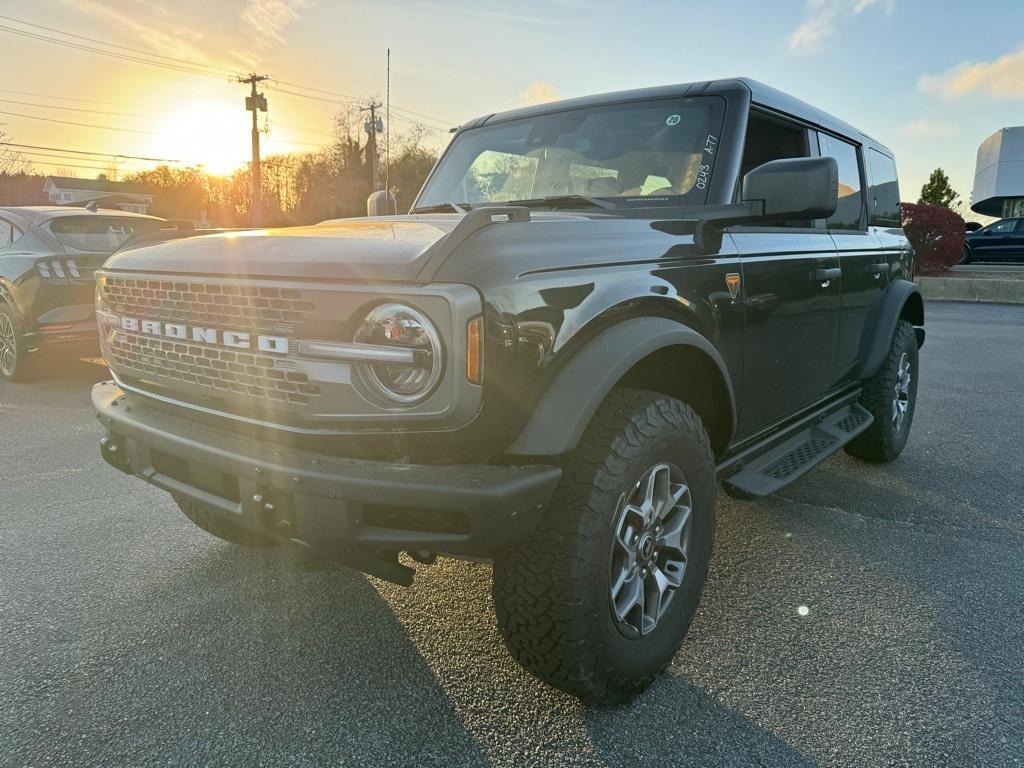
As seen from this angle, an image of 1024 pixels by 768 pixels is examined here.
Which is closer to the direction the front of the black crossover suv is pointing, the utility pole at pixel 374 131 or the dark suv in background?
the utility pole

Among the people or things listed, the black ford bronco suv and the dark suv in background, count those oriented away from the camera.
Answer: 0

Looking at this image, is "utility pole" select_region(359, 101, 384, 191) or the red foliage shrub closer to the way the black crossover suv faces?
the utility pole

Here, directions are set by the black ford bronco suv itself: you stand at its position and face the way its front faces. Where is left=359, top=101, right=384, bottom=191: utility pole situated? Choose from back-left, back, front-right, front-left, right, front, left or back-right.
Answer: back-right

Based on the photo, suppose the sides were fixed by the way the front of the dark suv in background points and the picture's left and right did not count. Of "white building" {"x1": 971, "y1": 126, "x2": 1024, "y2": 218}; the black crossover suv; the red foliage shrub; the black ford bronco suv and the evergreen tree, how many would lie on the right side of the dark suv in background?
2

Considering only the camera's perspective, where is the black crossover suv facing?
facing away from the viewer and to the left of the viewer

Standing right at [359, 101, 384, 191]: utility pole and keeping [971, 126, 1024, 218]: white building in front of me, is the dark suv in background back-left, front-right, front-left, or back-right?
front-right

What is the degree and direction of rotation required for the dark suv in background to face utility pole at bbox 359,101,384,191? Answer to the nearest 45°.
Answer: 0° — it already faces it

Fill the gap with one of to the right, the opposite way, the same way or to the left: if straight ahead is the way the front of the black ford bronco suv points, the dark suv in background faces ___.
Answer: to the right

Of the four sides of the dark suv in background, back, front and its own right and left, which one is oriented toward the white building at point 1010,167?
right

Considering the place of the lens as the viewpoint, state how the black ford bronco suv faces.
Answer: facing the viewer and to the left of the viewer

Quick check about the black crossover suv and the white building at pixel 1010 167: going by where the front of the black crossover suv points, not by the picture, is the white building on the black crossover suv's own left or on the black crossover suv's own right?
on the black crossover suv's own right

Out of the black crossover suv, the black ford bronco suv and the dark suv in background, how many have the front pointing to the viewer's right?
0

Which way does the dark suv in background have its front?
to the viewer's left

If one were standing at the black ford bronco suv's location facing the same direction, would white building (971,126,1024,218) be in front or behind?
behind

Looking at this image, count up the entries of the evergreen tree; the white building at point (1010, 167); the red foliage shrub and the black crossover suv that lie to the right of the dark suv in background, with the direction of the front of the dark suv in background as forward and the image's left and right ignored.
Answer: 2
